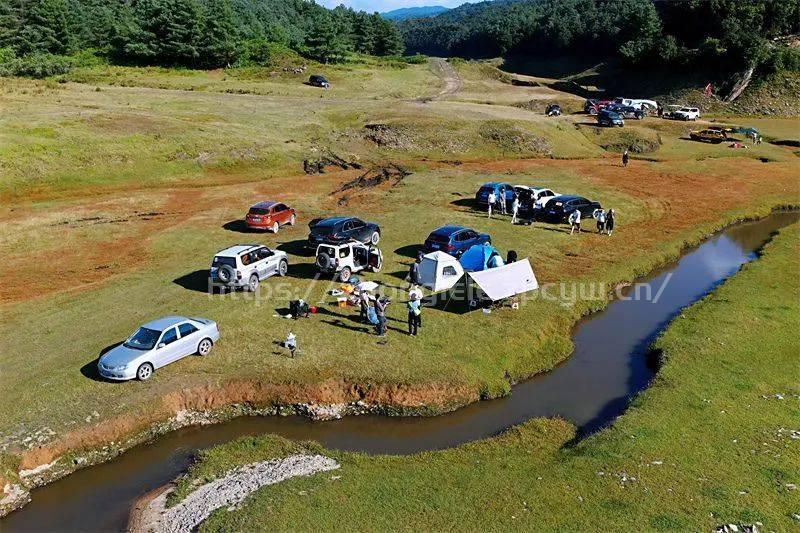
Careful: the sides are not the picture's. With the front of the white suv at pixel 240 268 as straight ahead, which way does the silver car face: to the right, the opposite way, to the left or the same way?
the opposite way

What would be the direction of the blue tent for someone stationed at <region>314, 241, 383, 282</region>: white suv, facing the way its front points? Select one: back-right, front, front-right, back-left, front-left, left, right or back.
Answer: front-right

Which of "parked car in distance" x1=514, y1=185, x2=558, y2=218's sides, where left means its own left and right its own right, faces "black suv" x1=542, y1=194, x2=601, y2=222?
right

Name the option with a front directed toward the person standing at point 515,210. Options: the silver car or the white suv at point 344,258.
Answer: the white suv

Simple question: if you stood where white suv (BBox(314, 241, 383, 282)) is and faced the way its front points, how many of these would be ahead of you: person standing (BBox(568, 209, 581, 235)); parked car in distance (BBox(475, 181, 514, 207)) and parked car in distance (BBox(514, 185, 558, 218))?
3

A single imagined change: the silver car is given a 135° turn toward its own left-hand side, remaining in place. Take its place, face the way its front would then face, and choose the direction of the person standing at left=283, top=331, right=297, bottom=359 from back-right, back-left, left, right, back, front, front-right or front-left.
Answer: front

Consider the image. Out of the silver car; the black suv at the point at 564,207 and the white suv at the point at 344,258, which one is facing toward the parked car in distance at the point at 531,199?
the white suv

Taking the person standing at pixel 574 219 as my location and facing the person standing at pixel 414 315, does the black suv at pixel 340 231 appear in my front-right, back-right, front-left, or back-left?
front-right

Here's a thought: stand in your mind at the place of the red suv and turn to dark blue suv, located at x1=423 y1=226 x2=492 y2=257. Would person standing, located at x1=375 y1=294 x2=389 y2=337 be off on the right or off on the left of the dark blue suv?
right

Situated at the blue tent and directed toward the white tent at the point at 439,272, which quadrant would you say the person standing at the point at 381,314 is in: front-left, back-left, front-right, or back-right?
front-left

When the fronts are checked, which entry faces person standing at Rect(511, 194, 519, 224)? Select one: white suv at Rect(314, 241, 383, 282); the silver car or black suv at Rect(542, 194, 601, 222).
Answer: the white suv

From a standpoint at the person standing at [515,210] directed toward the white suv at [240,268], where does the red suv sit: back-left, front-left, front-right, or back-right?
front-right

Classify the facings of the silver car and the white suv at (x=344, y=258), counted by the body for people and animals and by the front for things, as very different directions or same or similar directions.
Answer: very different directions

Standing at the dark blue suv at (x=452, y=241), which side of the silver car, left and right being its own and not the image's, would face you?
back

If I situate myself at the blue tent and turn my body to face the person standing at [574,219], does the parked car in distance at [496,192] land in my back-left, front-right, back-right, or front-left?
front-left
